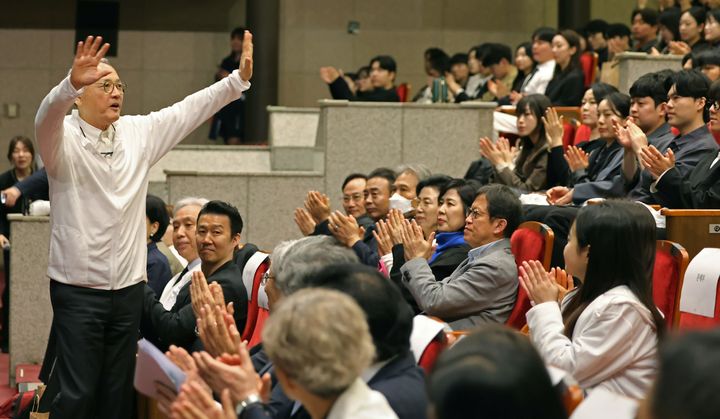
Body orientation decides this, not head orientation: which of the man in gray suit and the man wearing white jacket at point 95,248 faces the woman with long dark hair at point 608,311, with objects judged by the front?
the man wearing white jacket

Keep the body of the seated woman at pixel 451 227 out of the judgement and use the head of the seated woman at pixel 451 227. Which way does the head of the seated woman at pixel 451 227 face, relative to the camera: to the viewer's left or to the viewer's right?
to the viewer's left

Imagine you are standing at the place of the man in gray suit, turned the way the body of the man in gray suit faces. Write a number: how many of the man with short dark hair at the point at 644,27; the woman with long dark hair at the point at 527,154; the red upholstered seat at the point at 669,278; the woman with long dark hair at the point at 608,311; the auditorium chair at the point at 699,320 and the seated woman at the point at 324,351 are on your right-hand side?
2

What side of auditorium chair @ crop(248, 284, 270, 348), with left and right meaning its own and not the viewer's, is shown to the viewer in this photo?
left

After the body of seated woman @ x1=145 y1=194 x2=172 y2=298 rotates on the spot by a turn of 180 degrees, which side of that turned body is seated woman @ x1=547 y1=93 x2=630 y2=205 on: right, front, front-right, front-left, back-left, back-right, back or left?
front

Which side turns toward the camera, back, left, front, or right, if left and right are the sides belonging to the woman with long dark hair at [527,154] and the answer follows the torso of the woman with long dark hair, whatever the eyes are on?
left

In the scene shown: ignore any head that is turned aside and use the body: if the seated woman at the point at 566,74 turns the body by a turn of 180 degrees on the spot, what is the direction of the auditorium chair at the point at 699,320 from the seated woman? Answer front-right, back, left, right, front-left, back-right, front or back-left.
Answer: right

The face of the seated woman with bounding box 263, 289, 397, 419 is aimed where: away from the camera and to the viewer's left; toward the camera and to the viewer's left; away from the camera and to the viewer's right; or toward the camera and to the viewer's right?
away from the camera and to the viewer's left

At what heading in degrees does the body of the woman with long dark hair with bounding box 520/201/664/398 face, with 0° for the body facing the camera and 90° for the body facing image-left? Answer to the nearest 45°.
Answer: approximately 90°

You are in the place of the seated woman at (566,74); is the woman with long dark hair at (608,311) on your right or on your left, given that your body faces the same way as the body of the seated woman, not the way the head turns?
on your left

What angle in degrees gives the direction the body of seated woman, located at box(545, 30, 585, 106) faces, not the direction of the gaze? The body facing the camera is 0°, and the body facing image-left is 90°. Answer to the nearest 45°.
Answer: approximately 90°

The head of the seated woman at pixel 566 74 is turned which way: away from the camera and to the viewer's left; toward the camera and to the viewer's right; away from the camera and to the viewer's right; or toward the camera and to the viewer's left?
toward the camera and to the viewer's left

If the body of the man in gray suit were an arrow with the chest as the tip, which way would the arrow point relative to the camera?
to the viewer's left

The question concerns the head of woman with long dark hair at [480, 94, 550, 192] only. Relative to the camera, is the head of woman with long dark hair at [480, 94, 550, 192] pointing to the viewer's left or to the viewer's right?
to the viewer's left
